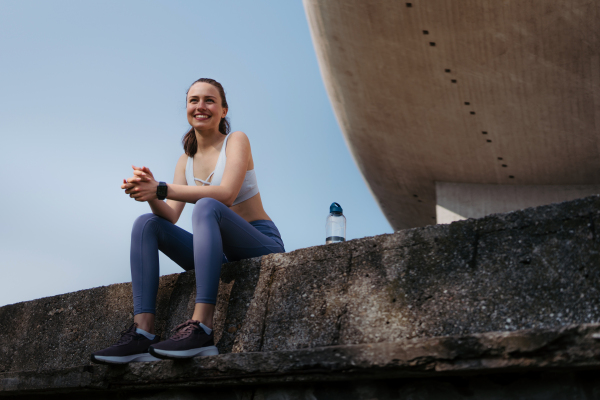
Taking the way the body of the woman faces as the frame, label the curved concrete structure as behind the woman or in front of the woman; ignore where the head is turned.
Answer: behind

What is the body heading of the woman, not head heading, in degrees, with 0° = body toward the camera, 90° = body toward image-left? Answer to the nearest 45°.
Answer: approximately 45°
